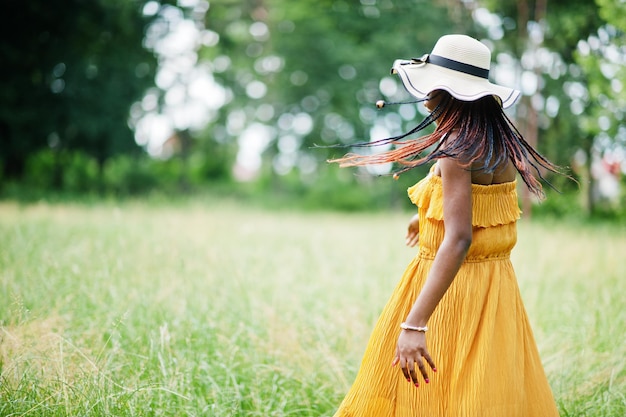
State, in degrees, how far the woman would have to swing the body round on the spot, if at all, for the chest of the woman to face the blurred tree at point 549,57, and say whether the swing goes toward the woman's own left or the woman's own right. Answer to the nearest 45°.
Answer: approximately 45° to the woman's own right

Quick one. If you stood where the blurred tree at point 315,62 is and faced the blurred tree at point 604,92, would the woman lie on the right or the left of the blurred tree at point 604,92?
right

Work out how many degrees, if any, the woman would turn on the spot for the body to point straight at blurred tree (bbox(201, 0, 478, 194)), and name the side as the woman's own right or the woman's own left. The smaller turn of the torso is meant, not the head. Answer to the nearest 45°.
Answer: approximately 45° to the woman's own right

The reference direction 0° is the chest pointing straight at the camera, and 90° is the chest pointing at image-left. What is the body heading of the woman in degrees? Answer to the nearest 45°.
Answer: approximately 135°
